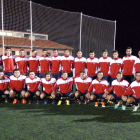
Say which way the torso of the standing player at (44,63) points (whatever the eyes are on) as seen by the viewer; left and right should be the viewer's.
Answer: facing the viewer

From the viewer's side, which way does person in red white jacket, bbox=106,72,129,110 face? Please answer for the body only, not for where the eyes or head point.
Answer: toward the camera

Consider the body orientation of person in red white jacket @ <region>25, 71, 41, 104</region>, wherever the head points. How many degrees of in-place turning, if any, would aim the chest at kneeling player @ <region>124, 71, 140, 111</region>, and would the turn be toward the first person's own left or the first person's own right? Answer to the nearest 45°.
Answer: approximately 45° to the first person's own left

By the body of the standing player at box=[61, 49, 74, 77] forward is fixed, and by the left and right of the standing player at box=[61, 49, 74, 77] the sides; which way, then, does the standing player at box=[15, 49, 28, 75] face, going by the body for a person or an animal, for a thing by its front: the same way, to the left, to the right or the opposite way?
the same way

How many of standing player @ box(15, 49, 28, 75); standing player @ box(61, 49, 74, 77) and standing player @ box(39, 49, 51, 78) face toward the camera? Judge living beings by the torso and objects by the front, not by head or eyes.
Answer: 3

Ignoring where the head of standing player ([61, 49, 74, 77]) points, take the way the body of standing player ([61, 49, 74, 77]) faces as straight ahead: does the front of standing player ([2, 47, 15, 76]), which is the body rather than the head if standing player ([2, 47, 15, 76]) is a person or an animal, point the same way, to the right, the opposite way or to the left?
the same way

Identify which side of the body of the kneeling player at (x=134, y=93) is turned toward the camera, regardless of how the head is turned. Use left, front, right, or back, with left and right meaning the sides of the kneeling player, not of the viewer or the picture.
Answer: front

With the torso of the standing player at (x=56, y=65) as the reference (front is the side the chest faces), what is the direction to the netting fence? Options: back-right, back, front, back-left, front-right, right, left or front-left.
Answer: back

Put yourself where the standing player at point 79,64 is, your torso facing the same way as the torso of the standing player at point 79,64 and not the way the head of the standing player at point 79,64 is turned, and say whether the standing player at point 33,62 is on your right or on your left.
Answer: on your right

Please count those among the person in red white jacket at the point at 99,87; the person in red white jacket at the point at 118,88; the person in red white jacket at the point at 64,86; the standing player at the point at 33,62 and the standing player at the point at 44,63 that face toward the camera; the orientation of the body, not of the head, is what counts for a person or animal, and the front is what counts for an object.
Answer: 5

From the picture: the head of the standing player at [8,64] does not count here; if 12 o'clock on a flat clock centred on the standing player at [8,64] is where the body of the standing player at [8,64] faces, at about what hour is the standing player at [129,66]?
the standing player at [129,66] is roughly at 10 o'clock from the standing player at [8,64].

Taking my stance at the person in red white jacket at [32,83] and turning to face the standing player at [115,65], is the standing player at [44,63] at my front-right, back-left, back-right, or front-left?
front-left

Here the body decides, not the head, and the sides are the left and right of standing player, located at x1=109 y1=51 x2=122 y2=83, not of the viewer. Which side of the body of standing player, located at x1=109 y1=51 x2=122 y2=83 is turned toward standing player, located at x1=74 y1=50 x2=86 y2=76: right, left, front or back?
right

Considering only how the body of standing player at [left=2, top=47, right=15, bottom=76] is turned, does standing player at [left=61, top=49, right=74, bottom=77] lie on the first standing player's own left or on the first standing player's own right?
on the first standing player's own left

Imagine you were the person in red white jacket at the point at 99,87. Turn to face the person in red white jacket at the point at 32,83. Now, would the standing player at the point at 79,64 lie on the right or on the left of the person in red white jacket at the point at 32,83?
right

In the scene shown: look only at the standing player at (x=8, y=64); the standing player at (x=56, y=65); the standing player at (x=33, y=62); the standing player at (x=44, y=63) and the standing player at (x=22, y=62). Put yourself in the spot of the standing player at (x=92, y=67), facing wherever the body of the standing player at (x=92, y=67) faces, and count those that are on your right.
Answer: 5

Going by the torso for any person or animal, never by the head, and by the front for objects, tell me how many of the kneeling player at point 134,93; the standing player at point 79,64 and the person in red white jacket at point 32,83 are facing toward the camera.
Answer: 3

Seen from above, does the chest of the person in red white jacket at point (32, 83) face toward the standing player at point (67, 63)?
no

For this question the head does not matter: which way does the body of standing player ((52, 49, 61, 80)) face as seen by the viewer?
toward the camera
